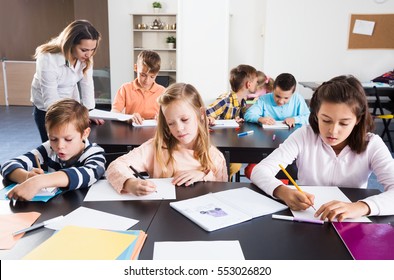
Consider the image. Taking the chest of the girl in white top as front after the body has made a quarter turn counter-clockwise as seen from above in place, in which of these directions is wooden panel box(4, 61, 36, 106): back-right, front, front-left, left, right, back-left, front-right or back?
back-left

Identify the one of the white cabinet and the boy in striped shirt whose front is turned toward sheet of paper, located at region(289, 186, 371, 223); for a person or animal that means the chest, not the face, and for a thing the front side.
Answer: the white cabinet

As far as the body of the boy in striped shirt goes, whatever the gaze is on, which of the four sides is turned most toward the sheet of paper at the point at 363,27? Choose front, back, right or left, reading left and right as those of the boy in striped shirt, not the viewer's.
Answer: back

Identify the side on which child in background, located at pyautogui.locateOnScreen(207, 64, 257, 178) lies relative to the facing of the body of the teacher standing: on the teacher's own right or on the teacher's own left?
on the teacher's own left

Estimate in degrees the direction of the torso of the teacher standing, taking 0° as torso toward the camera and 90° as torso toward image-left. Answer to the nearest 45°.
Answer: approximately 315°

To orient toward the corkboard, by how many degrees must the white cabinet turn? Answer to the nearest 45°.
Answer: approximately 45° to its left

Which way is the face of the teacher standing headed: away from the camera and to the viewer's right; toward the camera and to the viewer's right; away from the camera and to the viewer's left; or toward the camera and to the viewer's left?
toward the camera and to the viewer's right

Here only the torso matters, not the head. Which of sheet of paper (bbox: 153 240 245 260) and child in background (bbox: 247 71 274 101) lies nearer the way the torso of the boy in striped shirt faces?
the sheet of paper

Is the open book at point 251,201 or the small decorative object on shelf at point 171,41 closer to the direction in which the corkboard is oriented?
the open book

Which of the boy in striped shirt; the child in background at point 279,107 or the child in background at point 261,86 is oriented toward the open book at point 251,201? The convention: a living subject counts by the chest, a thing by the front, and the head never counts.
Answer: the child in background at point 279,107

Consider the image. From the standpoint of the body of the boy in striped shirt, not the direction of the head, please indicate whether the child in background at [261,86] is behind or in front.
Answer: behind

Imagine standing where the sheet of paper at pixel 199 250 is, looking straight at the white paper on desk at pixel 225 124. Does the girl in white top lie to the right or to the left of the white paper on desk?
right
